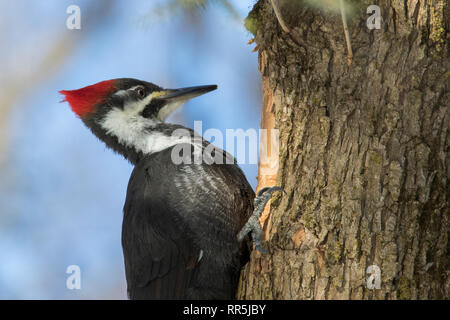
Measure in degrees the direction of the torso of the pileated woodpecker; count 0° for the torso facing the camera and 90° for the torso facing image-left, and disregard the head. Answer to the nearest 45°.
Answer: approximately 270°

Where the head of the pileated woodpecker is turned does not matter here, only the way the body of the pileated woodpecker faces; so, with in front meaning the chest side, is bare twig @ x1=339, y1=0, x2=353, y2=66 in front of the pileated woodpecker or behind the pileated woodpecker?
in front
